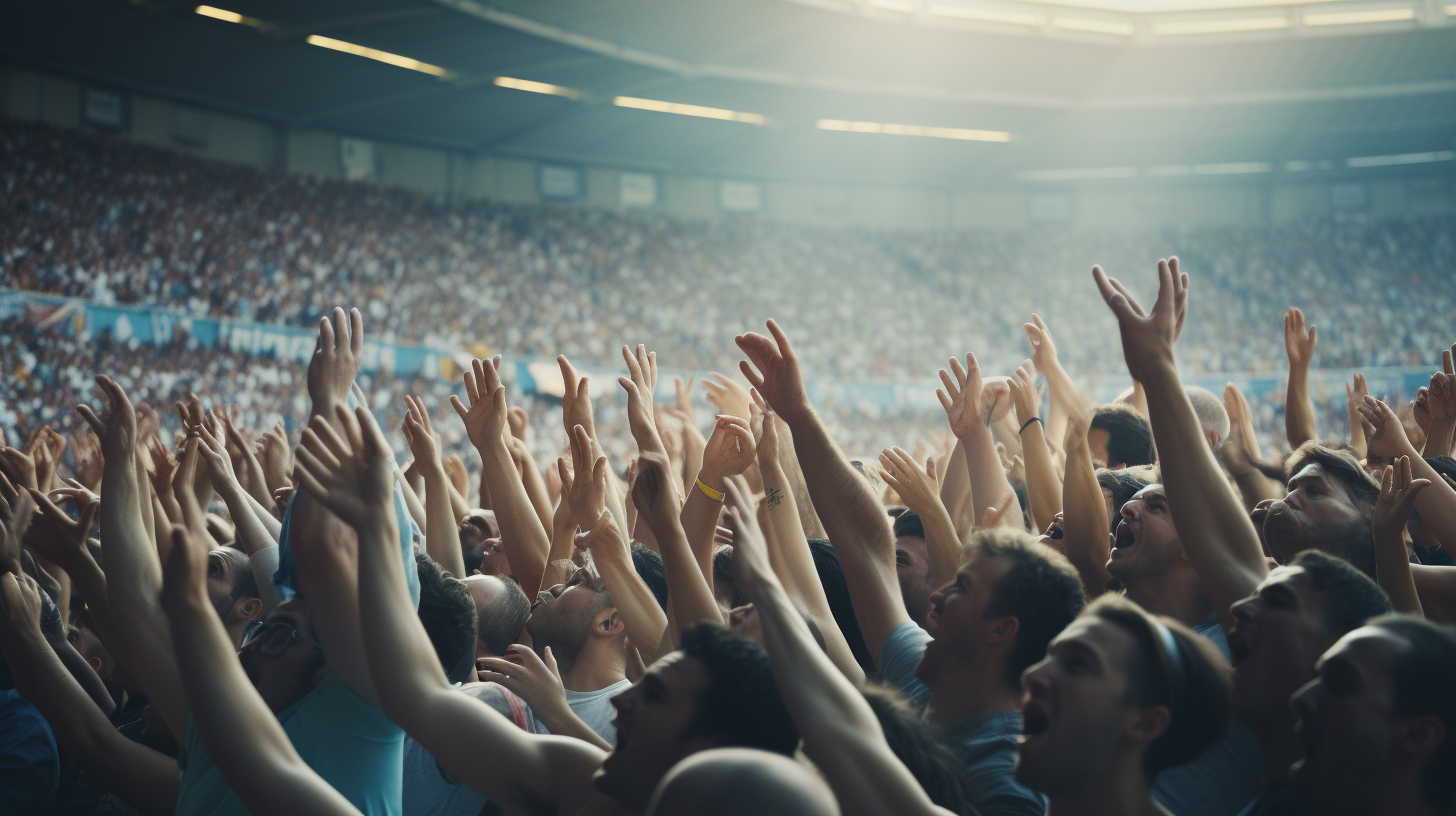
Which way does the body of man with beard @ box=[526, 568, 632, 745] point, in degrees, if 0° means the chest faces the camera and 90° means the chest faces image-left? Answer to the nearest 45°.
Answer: approximately 90°
